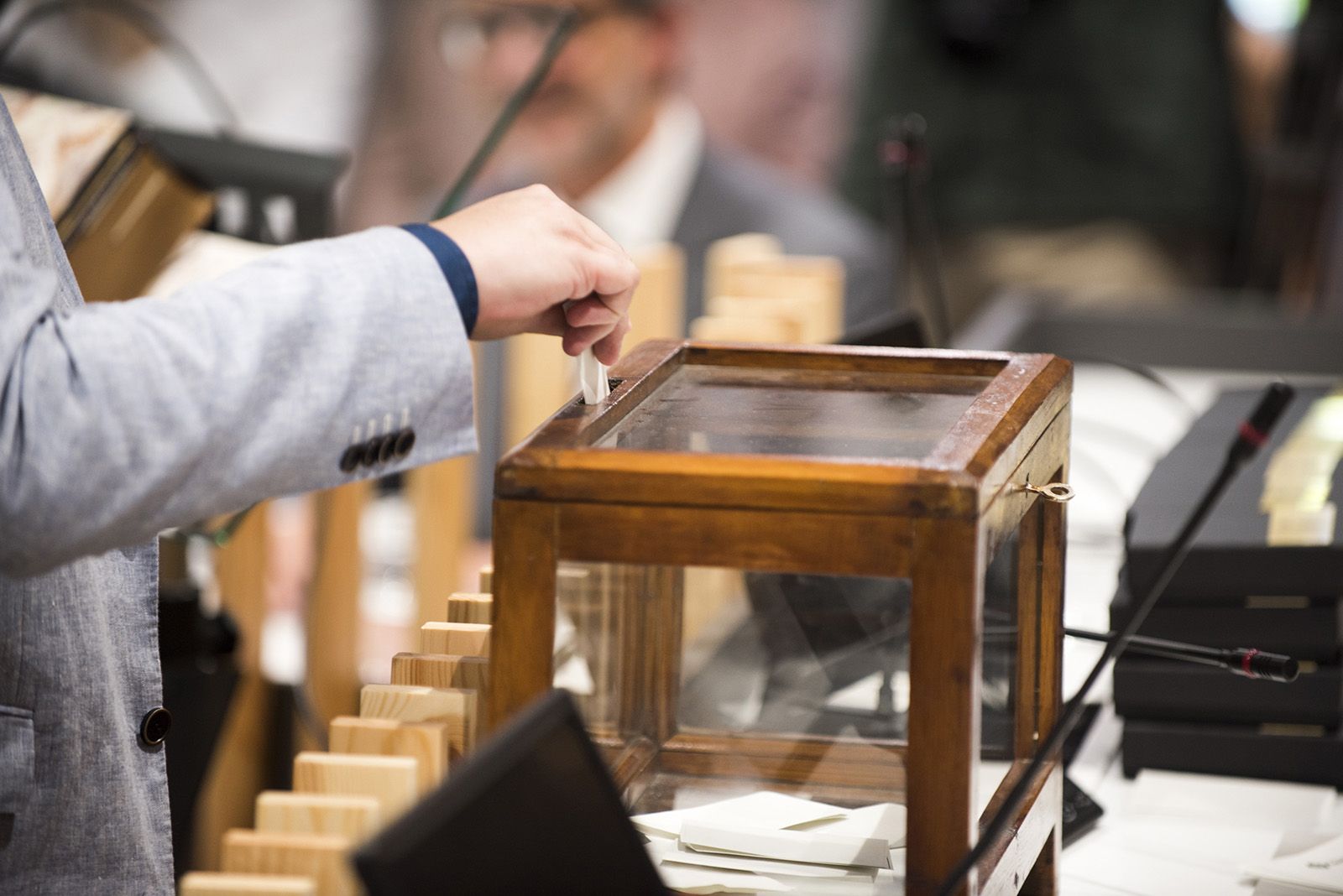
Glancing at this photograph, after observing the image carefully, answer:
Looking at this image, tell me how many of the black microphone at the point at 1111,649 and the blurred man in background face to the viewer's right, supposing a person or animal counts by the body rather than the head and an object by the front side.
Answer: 1

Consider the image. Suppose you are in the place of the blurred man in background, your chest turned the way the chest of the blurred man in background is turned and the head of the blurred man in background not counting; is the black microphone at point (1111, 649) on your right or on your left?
on your left

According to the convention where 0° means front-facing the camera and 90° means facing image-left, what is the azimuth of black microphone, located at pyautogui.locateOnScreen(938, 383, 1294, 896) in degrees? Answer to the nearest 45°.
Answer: approximately 270°
